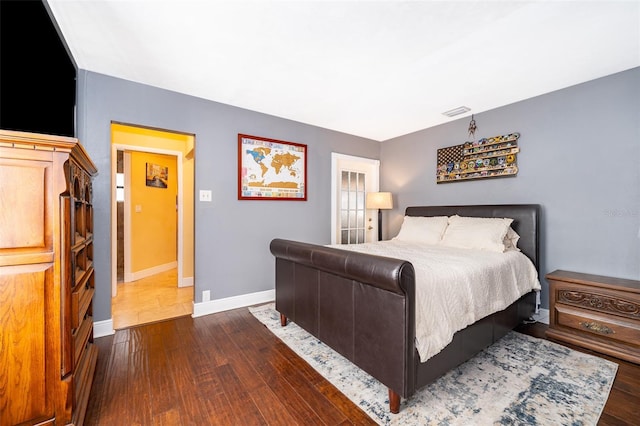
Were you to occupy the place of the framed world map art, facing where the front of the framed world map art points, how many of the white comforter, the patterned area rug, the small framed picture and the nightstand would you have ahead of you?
3

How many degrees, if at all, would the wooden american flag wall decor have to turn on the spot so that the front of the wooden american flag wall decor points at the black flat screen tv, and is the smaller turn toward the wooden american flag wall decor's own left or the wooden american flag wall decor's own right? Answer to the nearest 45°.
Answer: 0° — it already faces it

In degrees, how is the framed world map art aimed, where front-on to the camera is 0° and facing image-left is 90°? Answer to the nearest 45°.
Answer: approximately 315°

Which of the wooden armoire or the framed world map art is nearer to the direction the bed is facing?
the wooden armoire

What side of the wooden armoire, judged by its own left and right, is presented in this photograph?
right

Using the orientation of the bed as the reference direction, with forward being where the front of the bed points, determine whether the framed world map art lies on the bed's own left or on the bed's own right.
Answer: on the bed's own right

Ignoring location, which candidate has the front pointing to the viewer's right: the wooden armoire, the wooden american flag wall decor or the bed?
the wooden armoire

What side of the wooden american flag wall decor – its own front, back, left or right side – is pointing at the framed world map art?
front

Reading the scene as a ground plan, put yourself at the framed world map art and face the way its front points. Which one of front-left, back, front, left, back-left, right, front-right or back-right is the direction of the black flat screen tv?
right

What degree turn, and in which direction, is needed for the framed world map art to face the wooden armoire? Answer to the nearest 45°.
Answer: approximately 90° to its right

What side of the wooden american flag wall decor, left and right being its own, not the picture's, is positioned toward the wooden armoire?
front

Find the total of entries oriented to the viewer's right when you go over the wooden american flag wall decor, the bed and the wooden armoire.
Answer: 1

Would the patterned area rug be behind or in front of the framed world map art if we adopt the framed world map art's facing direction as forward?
in front
